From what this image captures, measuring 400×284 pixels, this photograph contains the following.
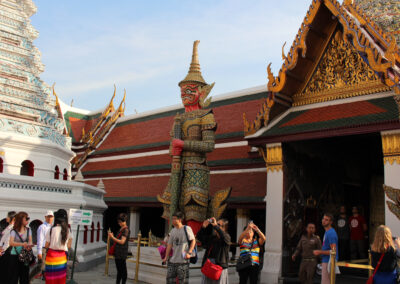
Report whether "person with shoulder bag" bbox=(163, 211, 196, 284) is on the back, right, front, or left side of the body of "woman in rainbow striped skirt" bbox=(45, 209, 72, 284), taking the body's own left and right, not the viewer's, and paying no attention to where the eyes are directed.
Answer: right

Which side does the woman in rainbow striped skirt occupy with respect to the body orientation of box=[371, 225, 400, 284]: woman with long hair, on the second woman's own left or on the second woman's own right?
on the second woman's own left

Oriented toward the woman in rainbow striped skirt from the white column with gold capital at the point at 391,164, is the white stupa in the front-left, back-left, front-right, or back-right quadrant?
front-right

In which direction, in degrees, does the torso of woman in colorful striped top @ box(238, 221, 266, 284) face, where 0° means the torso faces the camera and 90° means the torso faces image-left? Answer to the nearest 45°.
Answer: approximately 45°

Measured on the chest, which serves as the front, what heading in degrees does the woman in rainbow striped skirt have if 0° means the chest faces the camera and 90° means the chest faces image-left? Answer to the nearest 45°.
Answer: approximately 180°

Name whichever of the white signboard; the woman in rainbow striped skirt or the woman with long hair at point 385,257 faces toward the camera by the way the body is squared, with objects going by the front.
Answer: the white signboard

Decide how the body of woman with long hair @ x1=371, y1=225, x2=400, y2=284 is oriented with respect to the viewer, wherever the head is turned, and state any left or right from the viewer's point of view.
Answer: facing away from the viewer

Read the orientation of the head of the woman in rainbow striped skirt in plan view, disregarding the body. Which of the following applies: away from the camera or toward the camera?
away from the camera

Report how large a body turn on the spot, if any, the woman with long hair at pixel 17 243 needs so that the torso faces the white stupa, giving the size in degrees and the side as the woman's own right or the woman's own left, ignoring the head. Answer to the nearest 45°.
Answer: approximately 135° to the woman's own left

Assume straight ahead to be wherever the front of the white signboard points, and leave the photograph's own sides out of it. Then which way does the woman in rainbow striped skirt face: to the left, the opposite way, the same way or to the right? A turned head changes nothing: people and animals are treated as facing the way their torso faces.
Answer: the opposite way

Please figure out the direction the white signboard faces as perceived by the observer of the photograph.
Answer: facing the viewer

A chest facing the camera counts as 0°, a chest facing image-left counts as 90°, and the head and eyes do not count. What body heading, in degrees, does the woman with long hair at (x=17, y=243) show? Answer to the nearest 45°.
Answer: approximately 315°
